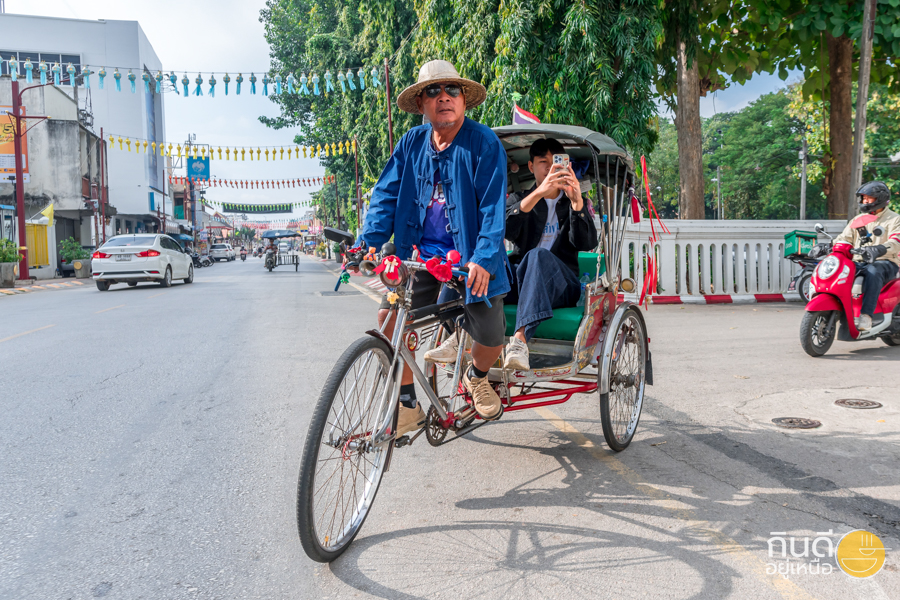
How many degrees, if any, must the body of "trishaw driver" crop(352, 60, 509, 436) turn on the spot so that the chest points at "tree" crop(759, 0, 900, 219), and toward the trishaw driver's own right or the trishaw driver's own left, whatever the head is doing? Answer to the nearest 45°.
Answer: approximately 180°

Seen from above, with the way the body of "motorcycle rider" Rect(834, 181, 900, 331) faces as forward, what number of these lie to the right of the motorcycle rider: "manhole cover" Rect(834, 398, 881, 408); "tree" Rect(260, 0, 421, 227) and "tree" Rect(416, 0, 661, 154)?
2

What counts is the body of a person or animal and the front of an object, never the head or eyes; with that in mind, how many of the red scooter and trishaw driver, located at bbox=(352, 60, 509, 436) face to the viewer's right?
0

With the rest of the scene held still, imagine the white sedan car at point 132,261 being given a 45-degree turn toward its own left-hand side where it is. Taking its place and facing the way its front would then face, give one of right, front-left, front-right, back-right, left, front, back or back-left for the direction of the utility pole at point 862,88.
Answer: back-right

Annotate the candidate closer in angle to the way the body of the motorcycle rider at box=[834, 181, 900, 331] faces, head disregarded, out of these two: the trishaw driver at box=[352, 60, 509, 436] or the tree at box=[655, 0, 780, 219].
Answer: the trishaw driver

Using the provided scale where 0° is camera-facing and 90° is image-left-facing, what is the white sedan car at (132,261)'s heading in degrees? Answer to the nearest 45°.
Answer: approximately 225°

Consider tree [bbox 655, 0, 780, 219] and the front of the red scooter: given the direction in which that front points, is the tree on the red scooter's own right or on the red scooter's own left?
on the red scooter's own right

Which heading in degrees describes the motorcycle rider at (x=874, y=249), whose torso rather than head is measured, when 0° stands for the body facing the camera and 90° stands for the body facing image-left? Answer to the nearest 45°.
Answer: approximately 45°

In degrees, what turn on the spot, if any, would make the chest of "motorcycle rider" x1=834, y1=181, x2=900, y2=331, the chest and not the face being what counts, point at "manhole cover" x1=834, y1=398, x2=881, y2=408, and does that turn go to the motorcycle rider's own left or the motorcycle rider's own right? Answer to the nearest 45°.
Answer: approximately 45° to the motorcycle rider's own left

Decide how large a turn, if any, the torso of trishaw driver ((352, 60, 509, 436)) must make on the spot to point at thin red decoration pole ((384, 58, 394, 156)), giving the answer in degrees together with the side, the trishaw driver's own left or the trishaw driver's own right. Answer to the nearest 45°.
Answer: approximately 135° to the trishaw driver's own right

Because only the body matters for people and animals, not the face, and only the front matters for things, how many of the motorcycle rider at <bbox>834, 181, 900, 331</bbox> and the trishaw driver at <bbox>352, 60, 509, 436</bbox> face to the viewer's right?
0

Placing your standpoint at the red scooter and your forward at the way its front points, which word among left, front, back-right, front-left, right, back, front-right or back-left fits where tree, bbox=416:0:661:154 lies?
right

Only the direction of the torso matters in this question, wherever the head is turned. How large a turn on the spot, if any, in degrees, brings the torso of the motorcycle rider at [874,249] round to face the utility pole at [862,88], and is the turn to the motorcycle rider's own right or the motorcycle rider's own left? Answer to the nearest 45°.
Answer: approximately 135° to the motorcycle rider's own right
